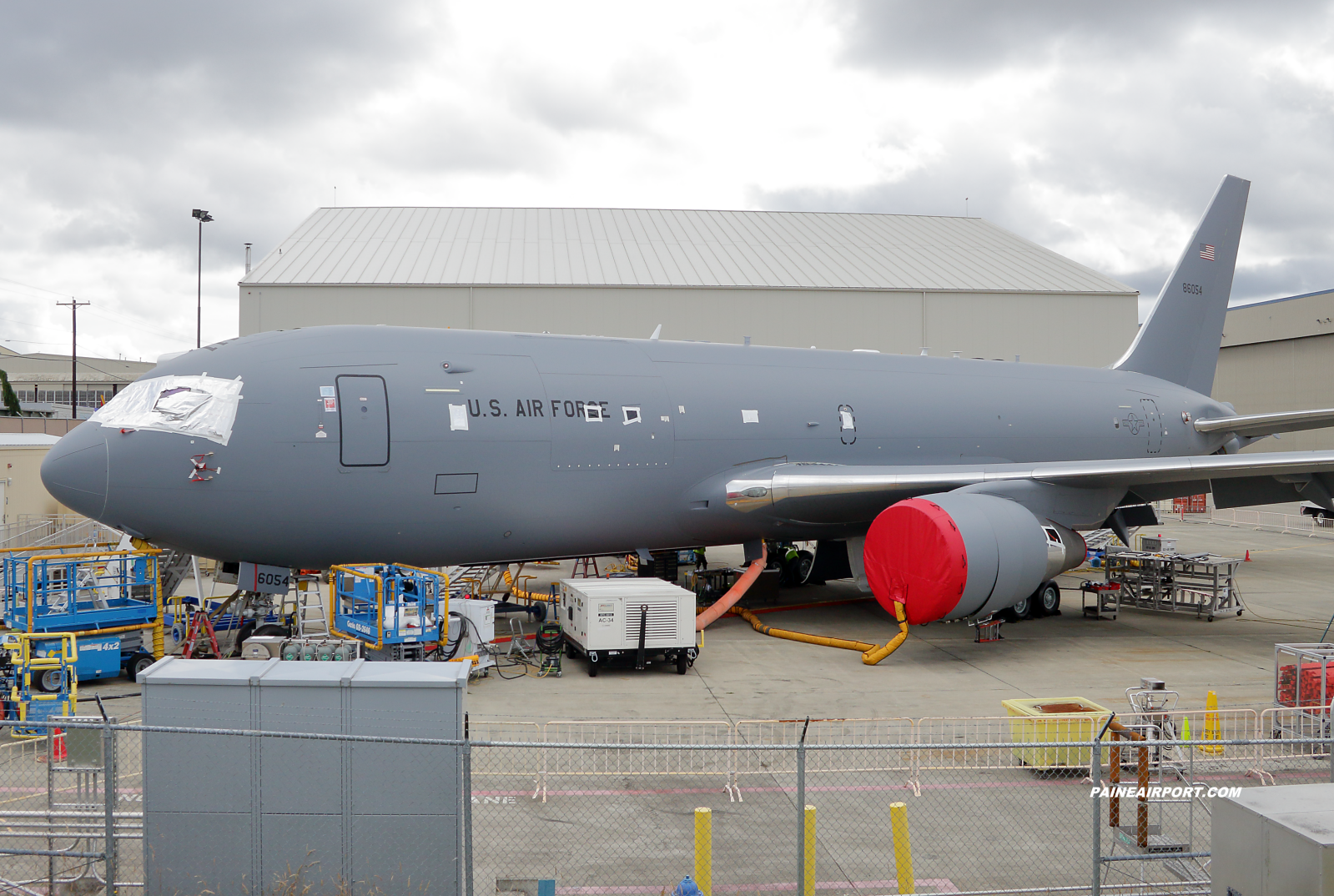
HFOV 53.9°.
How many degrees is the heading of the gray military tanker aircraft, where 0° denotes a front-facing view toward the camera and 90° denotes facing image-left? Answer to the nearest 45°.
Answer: approximately 45°

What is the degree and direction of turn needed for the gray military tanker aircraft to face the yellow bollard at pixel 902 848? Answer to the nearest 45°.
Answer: approximately 45° to its left

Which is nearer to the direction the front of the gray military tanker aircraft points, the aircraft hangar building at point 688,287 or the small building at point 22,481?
the small building
